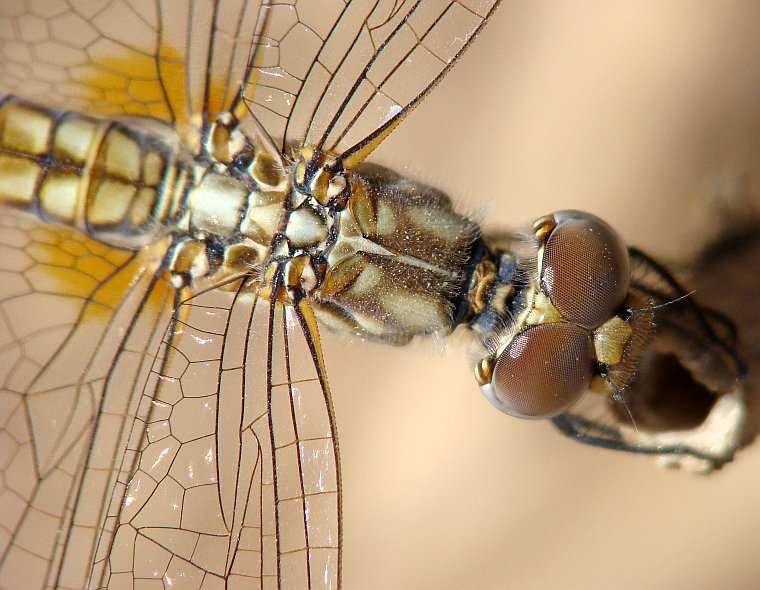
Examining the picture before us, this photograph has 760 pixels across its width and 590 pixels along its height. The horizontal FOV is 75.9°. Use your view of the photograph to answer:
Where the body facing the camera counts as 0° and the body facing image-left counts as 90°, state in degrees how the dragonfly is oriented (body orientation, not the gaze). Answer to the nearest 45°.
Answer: approximately 270°
